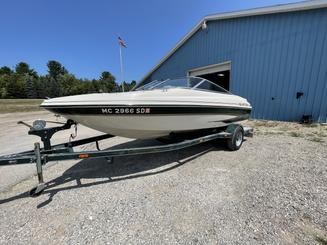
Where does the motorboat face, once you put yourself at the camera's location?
facing the viewer and to the left of the viewer

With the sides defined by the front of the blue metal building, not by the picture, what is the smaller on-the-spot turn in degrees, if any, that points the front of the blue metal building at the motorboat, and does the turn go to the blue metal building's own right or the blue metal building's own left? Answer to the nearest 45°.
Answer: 0° — it already faces it

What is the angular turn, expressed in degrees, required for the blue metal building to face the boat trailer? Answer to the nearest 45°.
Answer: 0° — it already faces it

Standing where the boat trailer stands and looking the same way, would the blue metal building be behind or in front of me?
behind

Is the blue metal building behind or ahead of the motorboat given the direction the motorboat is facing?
behind
